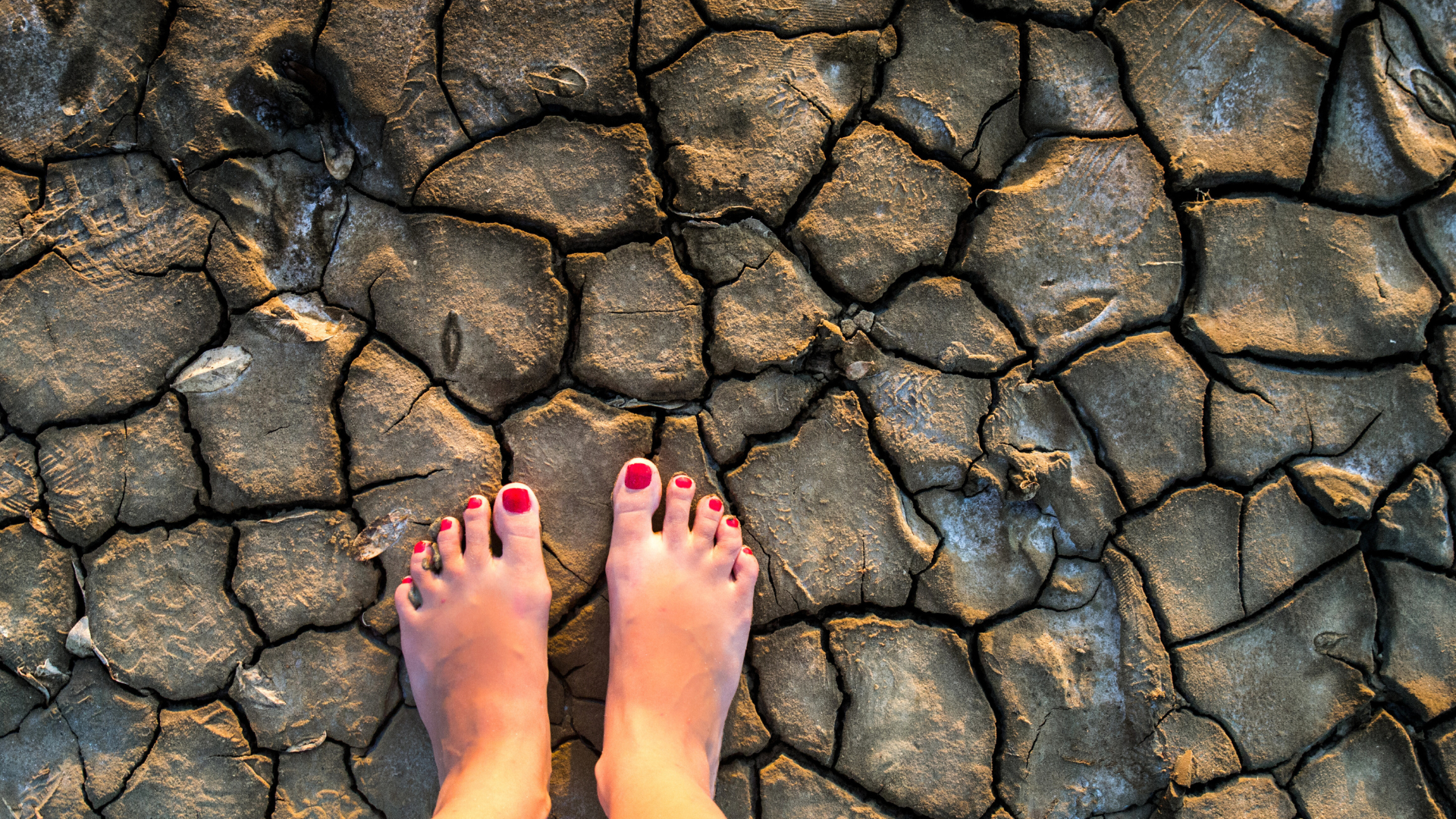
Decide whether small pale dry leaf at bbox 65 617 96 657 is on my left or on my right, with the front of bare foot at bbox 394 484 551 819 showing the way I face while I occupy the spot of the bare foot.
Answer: on my left

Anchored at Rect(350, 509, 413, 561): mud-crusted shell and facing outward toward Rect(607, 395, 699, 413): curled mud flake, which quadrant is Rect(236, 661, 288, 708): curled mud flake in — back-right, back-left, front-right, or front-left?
back-right

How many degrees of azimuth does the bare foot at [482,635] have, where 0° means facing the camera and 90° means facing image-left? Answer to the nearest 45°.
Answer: approximately 180°
